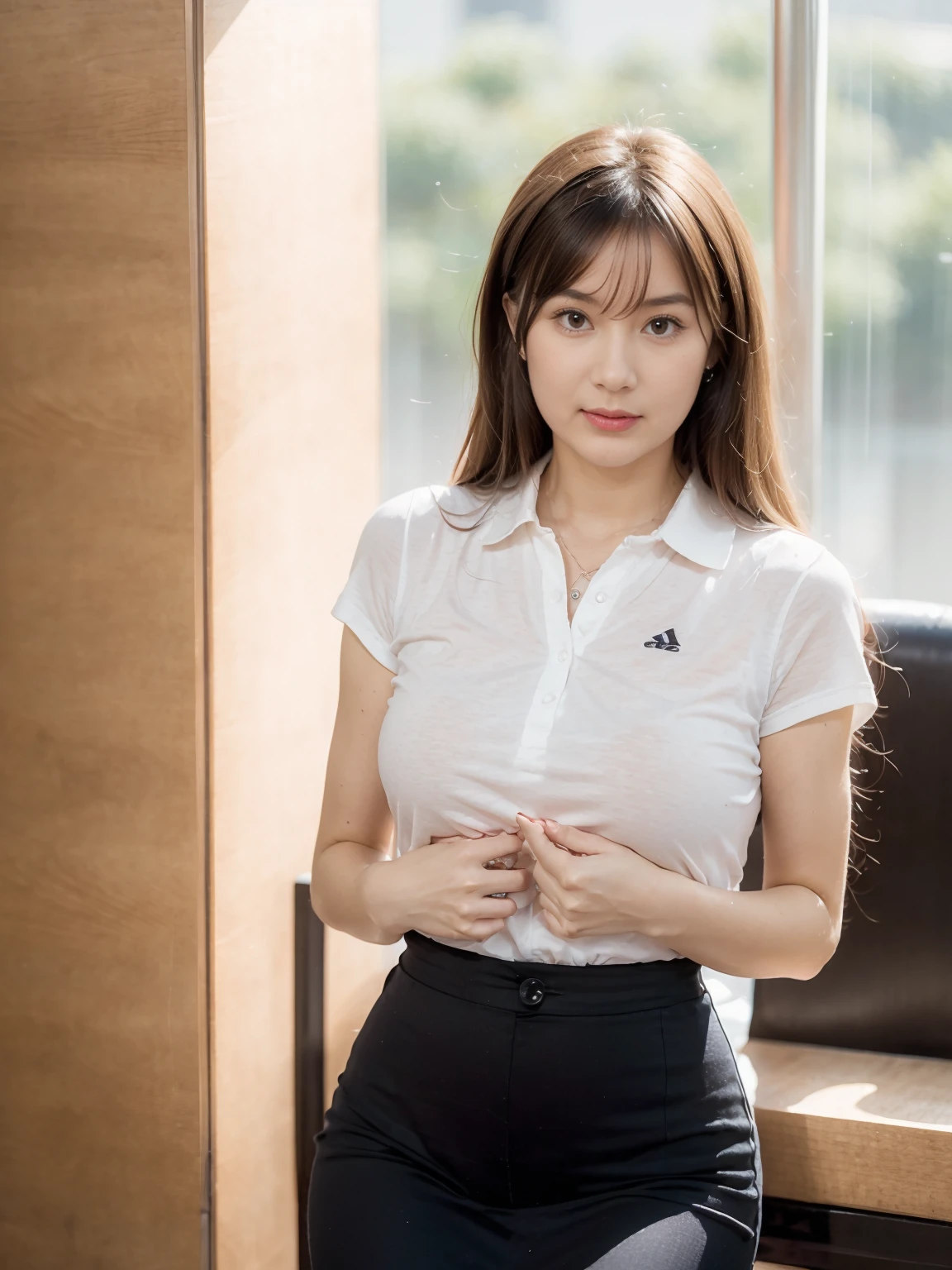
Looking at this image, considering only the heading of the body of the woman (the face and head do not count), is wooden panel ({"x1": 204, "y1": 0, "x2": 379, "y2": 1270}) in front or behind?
behind

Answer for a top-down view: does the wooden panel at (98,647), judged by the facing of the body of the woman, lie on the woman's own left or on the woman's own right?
on the woman's own right

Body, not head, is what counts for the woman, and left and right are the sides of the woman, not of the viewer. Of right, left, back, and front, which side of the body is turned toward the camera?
front

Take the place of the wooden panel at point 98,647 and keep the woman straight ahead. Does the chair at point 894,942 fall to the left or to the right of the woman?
left

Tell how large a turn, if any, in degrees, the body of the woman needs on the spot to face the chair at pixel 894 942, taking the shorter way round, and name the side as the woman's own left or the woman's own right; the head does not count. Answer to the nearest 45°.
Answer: approximately 135° to the woman's own left
